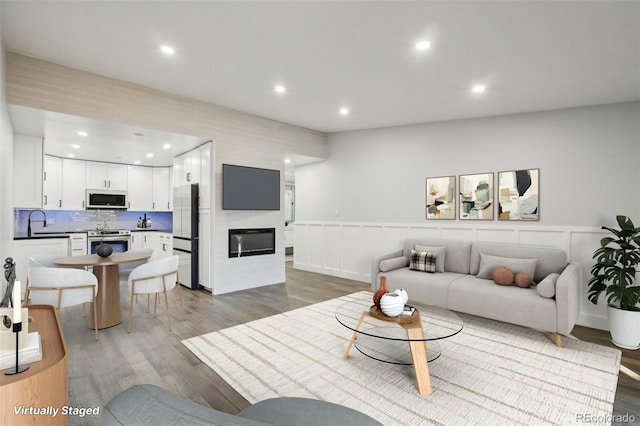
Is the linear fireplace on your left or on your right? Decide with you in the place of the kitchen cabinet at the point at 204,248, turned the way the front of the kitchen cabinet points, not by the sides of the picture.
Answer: on your left

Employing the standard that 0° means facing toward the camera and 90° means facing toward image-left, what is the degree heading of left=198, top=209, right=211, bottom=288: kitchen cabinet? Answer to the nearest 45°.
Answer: approximately 45°

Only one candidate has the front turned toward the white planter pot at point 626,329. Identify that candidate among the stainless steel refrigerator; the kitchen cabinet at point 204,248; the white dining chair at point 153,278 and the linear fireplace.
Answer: the linear fireplace

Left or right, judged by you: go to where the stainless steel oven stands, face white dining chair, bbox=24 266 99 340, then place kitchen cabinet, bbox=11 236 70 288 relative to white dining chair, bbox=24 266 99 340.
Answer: right

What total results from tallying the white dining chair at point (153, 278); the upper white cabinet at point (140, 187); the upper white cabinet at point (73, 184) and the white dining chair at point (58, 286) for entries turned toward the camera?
2

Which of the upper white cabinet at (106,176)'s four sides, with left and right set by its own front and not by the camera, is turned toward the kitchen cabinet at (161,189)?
left

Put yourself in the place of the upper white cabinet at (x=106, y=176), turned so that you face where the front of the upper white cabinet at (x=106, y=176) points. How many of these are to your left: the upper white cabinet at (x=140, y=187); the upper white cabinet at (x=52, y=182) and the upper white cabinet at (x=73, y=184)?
1

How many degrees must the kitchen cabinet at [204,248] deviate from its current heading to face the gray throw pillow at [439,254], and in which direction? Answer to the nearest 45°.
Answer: approximately 90° to its left

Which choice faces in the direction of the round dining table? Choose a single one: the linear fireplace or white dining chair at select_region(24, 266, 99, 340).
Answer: the white dining chair
